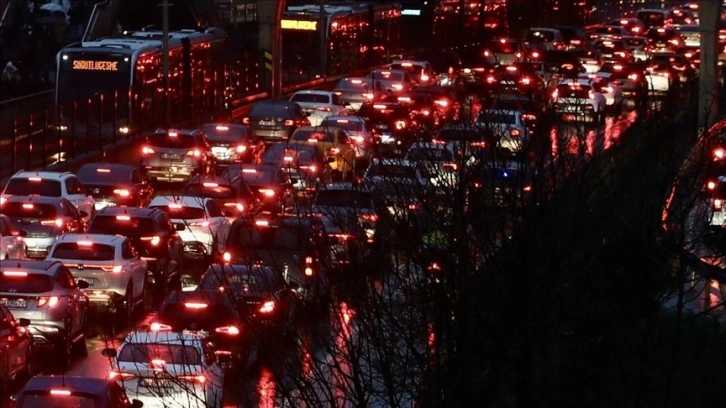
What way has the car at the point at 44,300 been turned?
away from the camera

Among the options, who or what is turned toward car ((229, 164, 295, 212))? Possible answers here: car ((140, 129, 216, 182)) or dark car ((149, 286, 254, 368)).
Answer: the dark car

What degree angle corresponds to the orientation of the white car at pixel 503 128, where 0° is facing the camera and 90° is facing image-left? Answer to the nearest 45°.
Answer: approximately 180°

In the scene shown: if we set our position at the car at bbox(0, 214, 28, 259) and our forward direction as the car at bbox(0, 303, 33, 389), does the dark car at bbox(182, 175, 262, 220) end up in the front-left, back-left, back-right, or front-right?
back-left

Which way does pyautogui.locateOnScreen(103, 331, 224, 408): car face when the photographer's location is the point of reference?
facing away from the viewer

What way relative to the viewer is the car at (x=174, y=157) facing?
away from the camera

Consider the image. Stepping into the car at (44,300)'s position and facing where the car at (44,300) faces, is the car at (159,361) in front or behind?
behind

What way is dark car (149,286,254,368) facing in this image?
away from the camera
